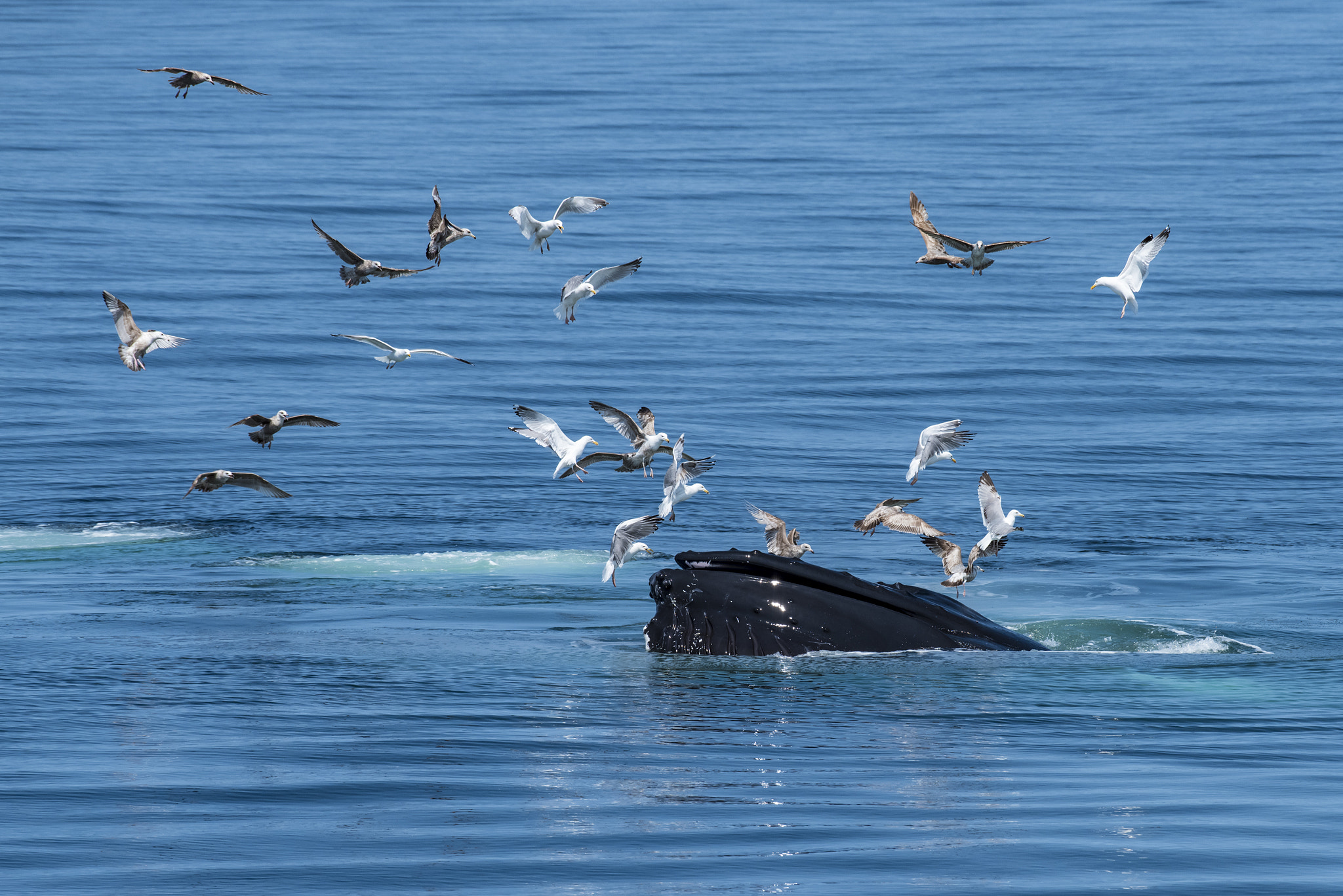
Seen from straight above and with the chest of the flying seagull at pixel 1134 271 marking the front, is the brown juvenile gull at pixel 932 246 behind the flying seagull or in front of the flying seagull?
in front

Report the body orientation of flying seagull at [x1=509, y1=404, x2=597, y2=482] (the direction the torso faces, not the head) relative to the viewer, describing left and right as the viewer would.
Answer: facing to the right of the viewer

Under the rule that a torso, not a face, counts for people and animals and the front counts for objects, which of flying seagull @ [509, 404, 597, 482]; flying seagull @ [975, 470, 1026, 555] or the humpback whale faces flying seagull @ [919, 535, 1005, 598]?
flying seagull @ [509, 404, 597, 482]

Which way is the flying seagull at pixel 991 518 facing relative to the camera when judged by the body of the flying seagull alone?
to the viewer's right

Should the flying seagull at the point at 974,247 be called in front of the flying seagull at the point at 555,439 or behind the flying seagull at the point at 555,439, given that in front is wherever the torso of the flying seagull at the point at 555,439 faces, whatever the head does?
in front

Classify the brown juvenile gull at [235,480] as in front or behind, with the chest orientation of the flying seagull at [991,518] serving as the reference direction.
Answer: behind

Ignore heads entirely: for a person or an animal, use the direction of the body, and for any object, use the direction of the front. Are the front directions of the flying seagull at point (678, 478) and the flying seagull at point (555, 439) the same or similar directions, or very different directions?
same or similar directions

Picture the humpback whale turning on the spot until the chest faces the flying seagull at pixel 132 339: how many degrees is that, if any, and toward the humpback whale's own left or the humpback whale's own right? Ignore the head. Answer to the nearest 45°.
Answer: approximately 45° to the humpback whale's own right

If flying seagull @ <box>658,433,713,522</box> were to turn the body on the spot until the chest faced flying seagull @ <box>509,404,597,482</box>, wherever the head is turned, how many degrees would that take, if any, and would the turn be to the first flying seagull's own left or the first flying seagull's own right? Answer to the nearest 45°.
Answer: approximately 135° to the first flying seagull's own left

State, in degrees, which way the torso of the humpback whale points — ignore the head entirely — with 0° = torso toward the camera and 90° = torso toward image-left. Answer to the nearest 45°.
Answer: approximately 90°

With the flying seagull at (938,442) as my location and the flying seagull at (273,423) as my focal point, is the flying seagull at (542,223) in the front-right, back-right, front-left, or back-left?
front-right

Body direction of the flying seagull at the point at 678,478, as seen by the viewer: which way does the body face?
to the viewer's right

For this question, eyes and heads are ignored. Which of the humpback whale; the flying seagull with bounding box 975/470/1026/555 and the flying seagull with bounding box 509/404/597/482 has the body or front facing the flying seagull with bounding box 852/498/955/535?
the flying seagull with bounding box 509/404/597/482

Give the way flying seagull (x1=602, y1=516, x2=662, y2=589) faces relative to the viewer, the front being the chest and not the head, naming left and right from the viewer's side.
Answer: facing to the right of the viewer

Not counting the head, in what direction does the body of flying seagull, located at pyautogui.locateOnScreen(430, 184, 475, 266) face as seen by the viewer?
to the viewer's right

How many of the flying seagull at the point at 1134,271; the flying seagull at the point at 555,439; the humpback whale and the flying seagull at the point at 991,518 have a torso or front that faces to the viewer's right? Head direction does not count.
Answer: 2

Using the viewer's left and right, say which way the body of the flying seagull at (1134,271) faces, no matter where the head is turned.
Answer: facing to the left of the viewer
